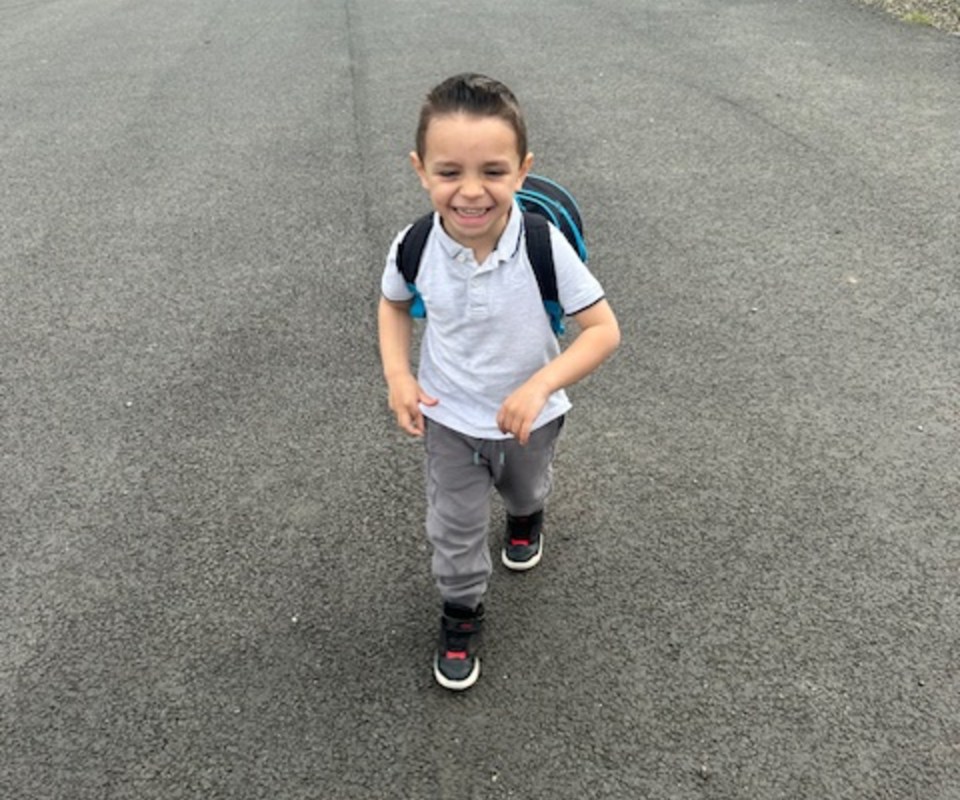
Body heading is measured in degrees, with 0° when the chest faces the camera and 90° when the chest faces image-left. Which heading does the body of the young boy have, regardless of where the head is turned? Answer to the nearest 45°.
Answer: approximately 0°
